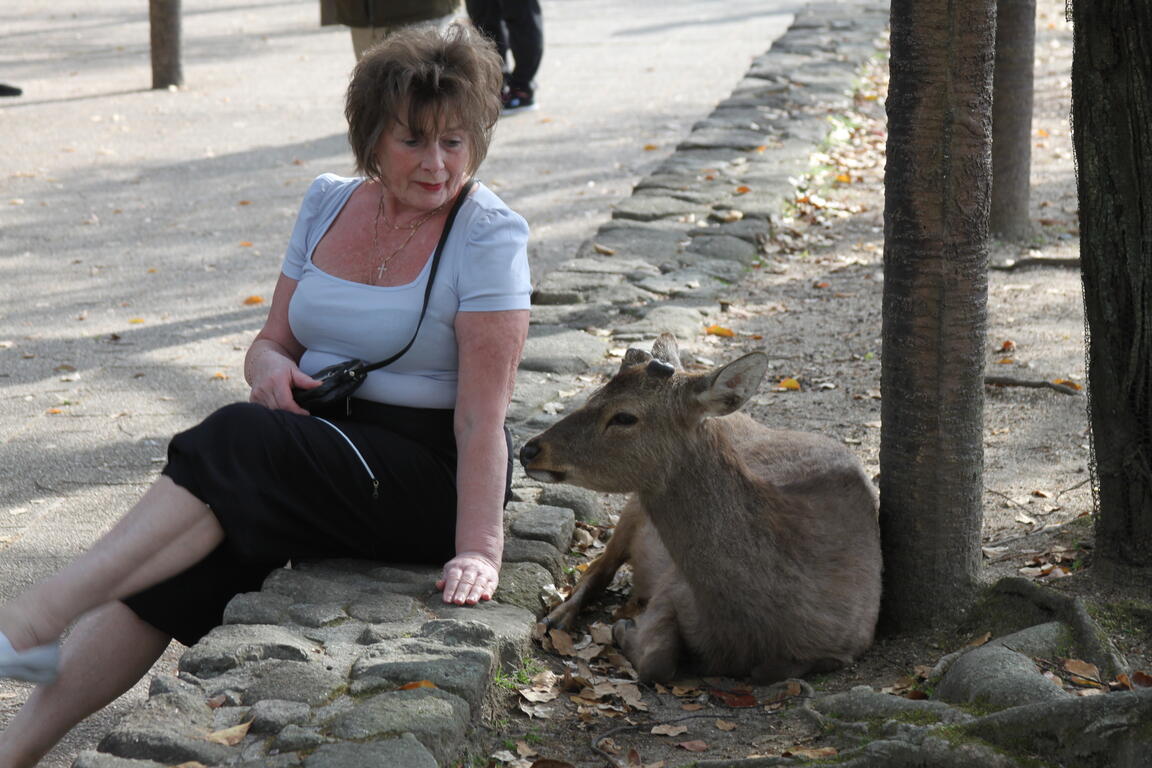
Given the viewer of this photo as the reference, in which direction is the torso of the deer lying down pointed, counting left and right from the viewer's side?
facing the viewer and to the left of the viewer

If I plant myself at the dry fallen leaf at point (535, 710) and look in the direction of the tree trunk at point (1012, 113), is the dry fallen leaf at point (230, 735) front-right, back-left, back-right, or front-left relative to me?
back-left

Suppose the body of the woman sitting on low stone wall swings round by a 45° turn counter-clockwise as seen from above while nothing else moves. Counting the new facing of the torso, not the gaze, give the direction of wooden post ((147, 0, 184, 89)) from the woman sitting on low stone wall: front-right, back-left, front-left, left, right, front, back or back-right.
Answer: back

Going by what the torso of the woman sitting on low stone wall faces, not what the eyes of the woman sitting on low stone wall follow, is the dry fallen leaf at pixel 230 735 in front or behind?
in front

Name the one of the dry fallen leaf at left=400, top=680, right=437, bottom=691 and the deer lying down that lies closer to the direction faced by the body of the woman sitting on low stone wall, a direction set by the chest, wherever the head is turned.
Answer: the dry fallen leaf

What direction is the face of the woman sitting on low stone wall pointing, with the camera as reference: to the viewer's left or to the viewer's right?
to the viewer's right

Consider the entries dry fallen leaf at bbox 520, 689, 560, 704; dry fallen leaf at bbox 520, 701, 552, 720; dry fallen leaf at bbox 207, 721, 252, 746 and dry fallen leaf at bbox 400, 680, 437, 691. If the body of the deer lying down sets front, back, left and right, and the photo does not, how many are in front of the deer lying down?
4

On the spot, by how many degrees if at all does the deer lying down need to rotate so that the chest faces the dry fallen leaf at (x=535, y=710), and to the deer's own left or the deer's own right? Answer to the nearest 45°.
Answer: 0° — it already faces it

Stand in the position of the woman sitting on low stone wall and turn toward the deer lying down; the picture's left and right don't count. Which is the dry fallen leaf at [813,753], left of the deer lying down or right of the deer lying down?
right

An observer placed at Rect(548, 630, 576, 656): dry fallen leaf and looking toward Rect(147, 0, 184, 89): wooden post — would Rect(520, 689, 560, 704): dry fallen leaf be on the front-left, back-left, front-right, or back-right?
back-left

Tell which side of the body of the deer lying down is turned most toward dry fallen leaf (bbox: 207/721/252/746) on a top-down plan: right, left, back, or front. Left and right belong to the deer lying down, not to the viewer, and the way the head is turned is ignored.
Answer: front

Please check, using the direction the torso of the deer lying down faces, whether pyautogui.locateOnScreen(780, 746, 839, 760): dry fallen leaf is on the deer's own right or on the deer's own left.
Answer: on the deer's own left

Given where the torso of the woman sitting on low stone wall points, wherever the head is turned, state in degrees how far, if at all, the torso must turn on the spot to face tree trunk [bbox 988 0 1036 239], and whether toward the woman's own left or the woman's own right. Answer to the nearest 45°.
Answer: approximately 180°

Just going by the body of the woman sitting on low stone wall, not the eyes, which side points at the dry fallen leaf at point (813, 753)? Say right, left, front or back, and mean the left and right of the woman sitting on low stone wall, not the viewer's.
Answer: left

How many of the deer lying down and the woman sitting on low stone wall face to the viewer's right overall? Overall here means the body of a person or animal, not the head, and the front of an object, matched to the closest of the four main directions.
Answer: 0

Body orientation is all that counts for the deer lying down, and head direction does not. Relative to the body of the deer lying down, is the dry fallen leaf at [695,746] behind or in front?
in front

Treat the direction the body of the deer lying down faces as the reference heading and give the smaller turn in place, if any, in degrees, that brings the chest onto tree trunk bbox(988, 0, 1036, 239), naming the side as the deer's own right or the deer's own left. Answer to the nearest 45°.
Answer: approximately 135° to the deer's own right

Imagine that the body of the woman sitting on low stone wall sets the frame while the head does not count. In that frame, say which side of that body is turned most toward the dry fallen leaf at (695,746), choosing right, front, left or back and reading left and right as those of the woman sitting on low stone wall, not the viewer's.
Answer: left

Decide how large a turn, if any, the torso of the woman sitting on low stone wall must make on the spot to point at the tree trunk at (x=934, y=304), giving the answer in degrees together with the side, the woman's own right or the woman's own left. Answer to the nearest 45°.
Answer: approximately 135° to the woman's own left
